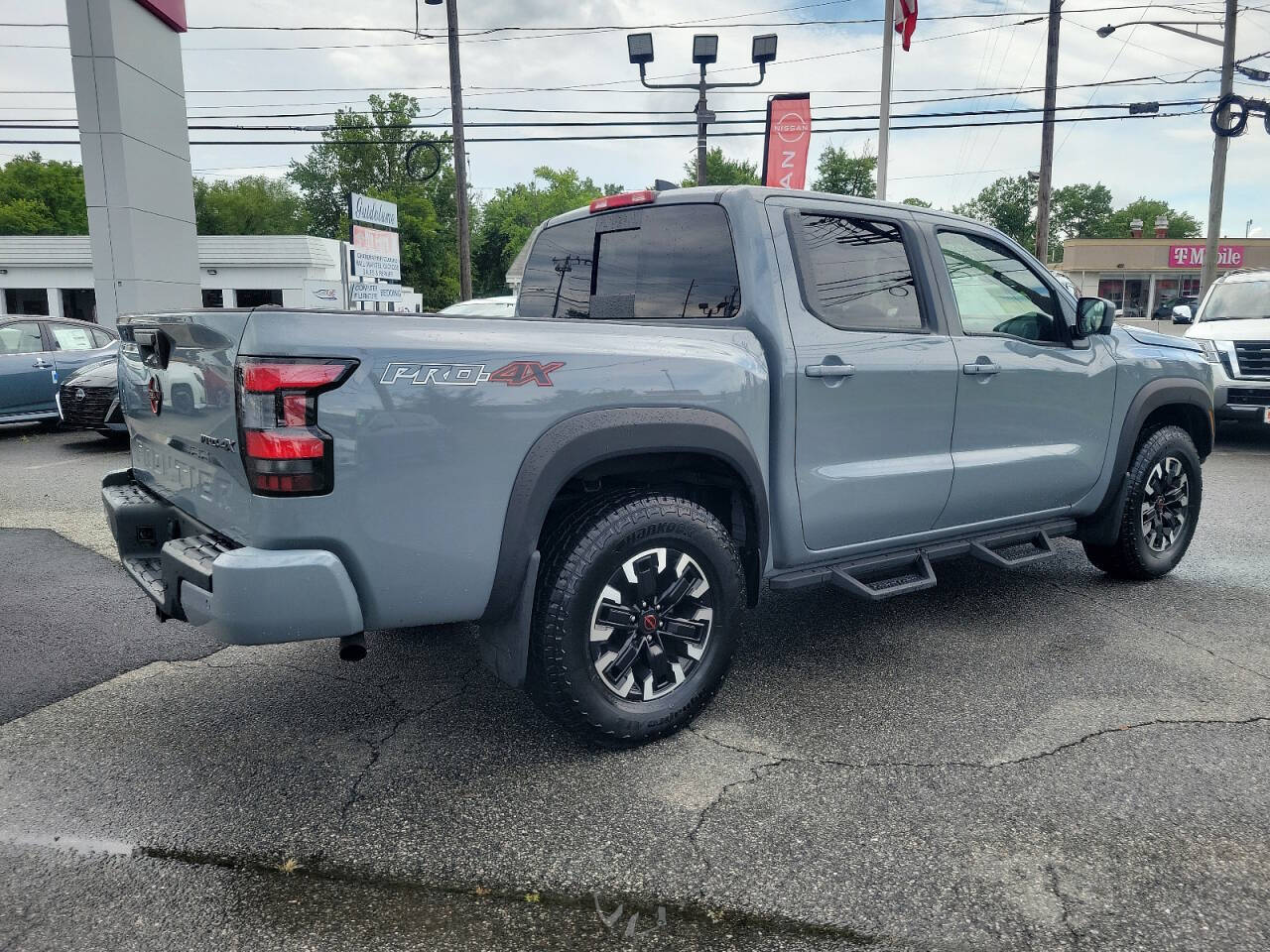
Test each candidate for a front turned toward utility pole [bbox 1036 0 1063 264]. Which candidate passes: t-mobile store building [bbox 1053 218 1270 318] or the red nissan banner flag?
the t-mobile store building

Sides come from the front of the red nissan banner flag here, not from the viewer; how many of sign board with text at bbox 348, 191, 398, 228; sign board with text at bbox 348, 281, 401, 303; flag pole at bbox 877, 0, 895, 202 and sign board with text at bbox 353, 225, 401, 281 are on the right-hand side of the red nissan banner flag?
3

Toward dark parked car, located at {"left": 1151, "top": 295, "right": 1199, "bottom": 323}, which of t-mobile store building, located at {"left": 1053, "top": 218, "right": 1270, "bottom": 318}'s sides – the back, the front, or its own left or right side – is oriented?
front

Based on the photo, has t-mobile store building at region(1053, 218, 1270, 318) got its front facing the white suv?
yes

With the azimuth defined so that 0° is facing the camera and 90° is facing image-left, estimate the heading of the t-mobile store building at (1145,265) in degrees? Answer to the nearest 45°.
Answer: approximately 0°

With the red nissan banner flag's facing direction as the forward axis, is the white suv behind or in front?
in front

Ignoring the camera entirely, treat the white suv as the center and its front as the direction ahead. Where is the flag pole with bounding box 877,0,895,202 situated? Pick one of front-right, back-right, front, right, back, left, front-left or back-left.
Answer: back-right

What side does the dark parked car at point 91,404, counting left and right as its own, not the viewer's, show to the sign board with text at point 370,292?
back

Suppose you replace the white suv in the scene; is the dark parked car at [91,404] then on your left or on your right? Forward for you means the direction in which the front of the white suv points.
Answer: on your right

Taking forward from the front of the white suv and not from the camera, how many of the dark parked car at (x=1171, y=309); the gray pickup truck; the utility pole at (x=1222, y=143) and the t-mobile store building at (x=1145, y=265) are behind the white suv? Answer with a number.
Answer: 3

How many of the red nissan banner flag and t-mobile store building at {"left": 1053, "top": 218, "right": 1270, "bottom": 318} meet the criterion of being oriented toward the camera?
2
